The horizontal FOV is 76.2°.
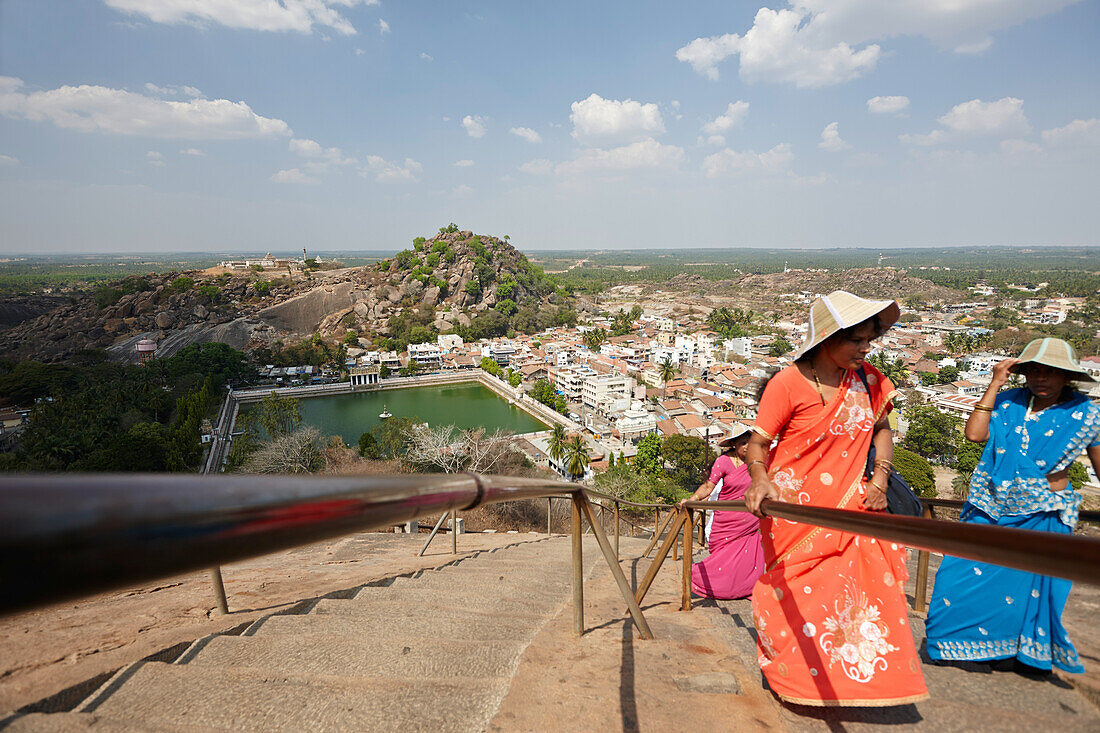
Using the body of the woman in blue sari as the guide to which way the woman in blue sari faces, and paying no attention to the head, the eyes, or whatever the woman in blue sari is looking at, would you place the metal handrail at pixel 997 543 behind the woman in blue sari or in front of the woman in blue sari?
in front

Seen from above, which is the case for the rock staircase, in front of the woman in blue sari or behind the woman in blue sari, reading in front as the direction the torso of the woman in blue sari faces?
in front

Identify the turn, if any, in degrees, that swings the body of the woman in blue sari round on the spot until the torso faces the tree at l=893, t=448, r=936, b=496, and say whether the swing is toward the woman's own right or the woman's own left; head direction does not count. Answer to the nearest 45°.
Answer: approximately 180°

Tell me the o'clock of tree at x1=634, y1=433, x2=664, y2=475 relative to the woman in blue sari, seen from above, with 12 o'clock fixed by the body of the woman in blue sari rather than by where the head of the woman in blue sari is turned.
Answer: The tree is roughly at 5 o'clock from the woman in blue sari.

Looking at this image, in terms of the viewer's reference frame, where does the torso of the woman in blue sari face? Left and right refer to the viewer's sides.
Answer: facing the viewer

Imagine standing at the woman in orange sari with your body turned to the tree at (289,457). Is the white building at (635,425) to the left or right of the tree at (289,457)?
right

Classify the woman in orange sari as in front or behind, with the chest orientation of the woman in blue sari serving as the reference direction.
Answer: in front

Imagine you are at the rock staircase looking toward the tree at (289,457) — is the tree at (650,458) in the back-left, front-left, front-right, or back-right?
front-right

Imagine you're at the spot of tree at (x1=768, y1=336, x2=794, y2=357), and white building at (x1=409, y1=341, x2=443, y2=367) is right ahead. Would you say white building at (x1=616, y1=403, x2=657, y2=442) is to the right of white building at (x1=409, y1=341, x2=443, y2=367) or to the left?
left

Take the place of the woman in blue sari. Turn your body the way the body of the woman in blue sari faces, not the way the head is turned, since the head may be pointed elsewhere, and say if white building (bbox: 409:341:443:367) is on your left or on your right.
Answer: on your right

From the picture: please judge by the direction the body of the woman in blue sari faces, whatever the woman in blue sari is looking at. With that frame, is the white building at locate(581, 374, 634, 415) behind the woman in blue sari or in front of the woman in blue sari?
behind
